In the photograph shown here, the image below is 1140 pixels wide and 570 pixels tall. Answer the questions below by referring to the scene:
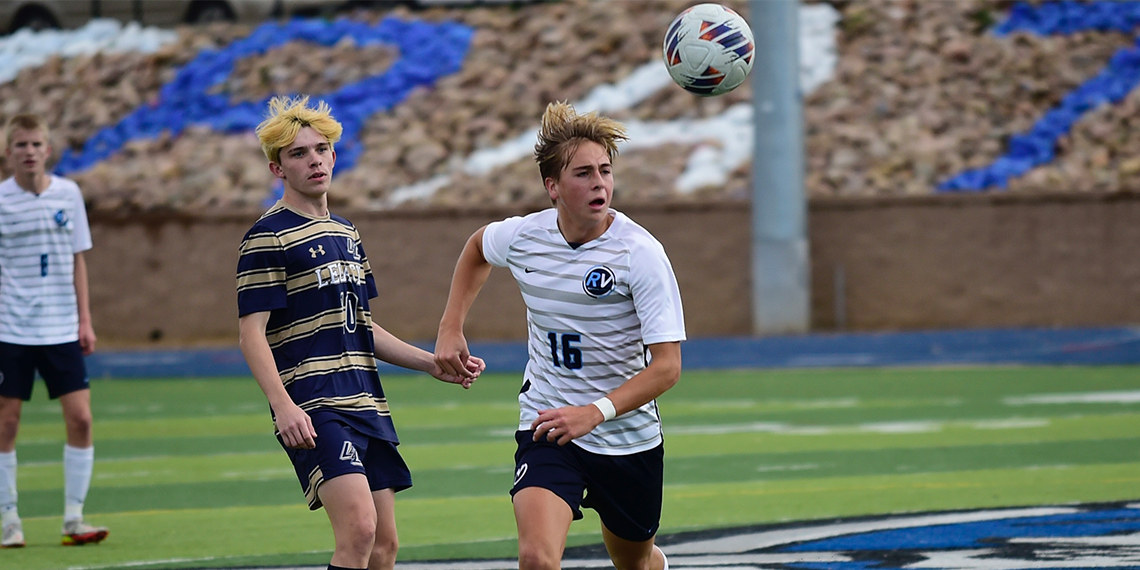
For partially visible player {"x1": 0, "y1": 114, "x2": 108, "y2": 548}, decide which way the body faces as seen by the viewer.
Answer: toward the camera

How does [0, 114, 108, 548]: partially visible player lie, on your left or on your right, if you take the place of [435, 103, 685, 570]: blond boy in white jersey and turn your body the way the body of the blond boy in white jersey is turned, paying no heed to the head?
on your right

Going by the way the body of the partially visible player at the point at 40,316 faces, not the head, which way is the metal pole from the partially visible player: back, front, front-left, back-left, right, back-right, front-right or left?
back-left

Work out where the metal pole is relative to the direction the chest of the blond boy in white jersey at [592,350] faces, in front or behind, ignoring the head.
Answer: behind

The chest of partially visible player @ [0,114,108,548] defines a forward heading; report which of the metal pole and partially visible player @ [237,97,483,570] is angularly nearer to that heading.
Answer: the partially visible player

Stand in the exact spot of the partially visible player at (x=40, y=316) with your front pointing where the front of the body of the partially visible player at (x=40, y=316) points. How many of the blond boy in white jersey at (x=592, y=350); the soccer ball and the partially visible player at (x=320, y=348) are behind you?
0

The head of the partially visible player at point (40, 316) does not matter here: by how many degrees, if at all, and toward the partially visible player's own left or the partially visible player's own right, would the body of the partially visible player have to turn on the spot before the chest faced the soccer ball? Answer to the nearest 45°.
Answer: approximately 45° to the partially visible player's own left

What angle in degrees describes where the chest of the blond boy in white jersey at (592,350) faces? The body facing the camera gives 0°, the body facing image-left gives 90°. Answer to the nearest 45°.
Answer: approximately 0°

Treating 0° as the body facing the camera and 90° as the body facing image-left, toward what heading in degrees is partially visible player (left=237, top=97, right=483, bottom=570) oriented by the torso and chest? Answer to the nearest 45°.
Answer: approximately 315°

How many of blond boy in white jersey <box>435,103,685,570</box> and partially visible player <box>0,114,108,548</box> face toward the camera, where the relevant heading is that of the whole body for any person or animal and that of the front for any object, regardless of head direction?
2

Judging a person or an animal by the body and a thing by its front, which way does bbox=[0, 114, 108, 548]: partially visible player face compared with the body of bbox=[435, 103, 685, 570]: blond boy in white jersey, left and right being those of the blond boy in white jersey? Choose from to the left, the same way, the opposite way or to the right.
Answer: the same way

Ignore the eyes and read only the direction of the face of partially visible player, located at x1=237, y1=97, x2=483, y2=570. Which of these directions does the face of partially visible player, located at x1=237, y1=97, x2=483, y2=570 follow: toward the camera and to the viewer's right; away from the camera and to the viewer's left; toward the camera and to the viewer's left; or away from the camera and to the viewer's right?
toward the camera and to the viewer's right
